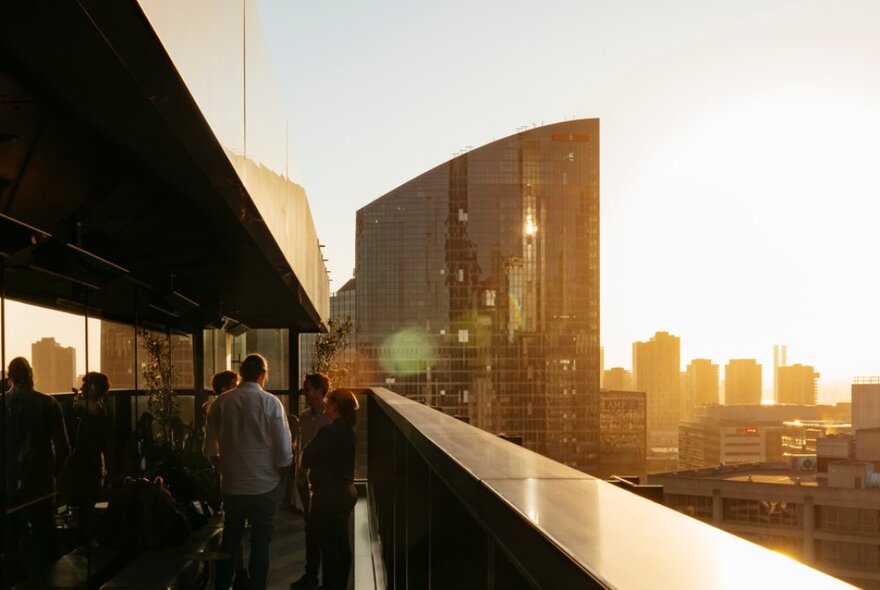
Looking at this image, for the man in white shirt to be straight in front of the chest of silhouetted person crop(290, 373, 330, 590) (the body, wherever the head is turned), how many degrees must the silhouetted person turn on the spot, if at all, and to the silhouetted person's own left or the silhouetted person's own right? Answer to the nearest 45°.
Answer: approximately 45° to the silhouetted person's own left

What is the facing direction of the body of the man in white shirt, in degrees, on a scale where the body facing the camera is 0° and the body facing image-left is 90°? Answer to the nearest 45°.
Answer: approximately 180°

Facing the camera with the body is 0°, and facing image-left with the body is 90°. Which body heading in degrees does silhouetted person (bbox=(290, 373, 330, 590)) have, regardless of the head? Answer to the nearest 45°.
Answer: approximately 45°

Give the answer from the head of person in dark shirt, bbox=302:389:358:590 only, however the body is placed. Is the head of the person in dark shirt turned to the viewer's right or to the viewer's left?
to the viewer's left

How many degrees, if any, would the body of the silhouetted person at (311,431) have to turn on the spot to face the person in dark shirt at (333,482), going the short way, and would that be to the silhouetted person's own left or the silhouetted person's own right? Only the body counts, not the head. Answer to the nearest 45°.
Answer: approximately 45° to the silhouetted person's own left

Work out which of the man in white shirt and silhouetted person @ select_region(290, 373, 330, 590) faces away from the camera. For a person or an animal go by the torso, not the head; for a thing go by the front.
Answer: the man in white shirt

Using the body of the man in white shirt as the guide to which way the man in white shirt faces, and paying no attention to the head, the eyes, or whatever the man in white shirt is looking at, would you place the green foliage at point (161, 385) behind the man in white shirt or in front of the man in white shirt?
in front

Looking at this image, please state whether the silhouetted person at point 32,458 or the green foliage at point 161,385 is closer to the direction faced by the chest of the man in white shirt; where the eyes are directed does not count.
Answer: the green foliage

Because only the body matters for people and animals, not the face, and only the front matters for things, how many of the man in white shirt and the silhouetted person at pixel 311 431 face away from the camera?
1

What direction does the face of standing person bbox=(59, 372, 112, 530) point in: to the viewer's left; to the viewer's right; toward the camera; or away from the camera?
to the viewer's left
